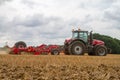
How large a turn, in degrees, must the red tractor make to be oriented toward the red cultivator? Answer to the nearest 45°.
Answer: approximately 135° to its left

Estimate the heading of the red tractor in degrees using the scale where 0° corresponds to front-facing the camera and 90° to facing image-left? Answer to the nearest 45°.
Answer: approximately 270°
